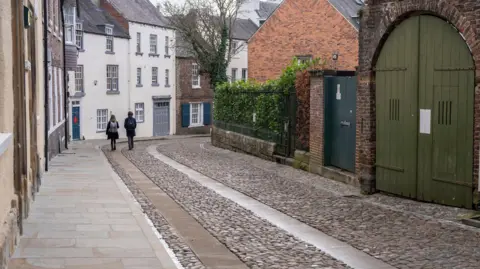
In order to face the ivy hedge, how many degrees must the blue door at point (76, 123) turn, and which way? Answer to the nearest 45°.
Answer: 0° — it already faces it

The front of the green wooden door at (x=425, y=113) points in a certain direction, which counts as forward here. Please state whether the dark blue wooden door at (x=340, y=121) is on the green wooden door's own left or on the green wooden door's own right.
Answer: on the green wooden door's own right

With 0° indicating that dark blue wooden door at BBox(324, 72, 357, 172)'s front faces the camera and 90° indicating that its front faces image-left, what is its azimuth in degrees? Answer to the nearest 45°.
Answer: approximately 45°

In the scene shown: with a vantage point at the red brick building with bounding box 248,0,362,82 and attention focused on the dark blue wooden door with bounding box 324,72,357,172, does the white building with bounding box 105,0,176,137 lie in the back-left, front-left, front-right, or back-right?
back-right

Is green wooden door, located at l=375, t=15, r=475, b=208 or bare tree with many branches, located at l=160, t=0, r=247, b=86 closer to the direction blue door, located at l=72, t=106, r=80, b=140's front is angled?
the green wooden door

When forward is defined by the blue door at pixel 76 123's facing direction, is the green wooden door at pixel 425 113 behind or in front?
in front

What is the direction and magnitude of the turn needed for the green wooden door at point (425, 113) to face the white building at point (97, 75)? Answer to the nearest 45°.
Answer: approximately 90° to its right

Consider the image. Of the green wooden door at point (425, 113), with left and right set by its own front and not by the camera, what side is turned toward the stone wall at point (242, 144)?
right

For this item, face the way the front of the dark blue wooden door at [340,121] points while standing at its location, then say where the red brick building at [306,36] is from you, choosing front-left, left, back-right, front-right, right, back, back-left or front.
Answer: back-right
